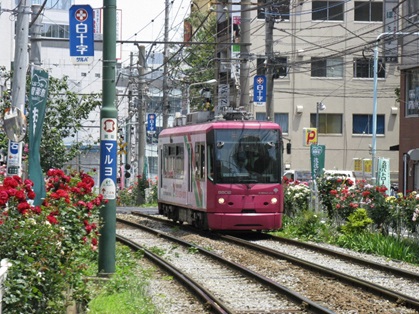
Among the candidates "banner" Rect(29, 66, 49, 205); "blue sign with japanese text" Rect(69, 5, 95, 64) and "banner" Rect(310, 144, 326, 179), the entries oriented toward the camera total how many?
3

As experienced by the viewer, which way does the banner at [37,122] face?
facing the viewer

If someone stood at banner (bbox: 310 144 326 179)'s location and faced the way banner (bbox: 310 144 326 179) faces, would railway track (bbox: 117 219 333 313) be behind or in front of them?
in front

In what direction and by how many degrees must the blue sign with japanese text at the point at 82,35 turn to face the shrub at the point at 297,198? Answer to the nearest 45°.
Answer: approximately 90° to its left

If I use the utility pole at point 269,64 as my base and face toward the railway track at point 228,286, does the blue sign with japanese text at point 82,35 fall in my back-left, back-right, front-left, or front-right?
front-right

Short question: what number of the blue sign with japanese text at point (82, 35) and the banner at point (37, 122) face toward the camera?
2

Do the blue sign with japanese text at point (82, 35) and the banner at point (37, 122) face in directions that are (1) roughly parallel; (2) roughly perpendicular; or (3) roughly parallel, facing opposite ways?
roughly parallel

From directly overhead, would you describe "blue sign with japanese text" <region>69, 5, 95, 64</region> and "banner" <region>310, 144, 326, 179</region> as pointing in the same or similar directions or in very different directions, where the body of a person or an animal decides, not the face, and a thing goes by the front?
same or similar directions

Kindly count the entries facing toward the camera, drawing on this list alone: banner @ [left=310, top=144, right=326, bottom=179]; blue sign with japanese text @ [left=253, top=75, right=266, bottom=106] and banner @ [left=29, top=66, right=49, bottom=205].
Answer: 3

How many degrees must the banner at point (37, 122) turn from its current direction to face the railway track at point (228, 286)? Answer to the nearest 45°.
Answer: approximately 45° to its left

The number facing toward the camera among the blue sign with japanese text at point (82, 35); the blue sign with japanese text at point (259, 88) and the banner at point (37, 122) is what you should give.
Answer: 3

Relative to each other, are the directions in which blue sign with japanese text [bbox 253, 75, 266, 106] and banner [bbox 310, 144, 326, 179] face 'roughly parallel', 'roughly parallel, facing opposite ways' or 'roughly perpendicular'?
roughly parallel

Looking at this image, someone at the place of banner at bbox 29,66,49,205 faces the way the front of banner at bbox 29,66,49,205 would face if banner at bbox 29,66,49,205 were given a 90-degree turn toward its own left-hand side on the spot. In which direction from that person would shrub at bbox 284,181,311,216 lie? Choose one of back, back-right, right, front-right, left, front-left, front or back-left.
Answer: front-left
